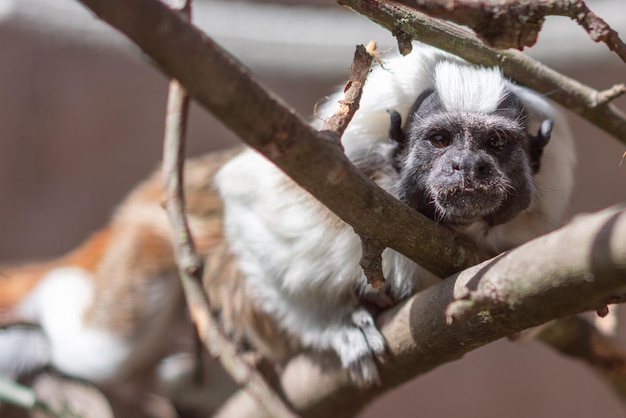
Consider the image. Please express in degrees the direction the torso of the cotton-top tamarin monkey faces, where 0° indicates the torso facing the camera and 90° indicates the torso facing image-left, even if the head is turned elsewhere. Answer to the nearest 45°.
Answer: approximately 315°

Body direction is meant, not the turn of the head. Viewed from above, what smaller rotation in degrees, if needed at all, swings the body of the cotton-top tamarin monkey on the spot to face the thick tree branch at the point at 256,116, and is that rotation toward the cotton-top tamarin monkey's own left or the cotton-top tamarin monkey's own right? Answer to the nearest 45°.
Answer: approximately 45° to the cotton-top tamarin monkey's own right
